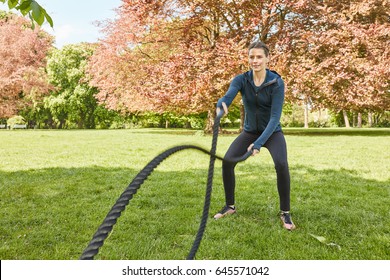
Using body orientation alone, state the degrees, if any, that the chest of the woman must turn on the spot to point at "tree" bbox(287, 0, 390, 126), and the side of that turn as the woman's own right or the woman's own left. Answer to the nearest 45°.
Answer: approximately 135° to the woman's own right

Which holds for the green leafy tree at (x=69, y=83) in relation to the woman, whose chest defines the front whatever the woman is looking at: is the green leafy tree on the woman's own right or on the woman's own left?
on the woman's own right

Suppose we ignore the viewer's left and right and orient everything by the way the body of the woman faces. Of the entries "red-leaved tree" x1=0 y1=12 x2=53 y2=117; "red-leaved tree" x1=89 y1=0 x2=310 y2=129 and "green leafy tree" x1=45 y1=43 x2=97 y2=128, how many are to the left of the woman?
0

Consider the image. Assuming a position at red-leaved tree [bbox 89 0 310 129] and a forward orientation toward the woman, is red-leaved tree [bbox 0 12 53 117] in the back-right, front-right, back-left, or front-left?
back-right

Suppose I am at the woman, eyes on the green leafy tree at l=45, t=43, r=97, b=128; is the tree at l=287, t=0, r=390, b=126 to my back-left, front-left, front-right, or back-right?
front-right

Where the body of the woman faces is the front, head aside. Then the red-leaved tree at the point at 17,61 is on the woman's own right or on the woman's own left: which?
on the woman's own right

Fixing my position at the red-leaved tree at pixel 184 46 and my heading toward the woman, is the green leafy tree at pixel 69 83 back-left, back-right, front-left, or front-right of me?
back-right

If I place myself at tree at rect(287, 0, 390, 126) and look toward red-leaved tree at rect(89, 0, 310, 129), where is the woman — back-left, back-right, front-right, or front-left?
front-left

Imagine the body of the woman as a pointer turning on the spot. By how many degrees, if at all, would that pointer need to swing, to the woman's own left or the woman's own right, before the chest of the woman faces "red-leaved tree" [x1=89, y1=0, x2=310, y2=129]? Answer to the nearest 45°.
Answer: approximately 135° to the woman's own right

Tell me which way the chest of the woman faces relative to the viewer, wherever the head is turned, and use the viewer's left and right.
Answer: facing the viewer and to the left of the viewer
